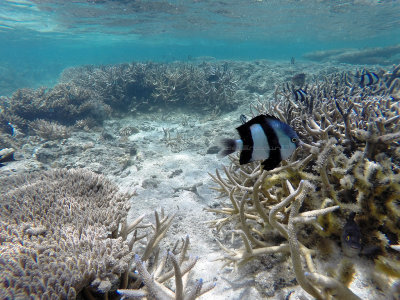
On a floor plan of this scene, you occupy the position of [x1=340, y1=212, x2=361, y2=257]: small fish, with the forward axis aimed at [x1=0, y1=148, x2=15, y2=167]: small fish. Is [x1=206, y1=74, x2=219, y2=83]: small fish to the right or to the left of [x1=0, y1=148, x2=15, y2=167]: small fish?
right

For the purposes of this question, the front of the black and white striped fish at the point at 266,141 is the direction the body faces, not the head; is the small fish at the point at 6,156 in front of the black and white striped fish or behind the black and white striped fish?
behind

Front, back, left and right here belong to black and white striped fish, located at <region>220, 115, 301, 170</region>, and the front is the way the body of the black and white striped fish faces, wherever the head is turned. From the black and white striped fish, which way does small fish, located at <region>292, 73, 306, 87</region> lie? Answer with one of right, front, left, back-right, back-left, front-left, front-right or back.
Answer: left

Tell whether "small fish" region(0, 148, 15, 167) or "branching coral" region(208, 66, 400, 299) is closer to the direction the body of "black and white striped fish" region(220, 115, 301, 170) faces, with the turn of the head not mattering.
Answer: the branching coral

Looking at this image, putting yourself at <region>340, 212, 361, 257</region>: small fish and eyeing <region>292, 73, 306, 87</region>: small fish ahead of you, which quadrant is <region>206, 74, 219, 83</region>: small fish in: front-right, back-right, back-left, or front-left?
front-left

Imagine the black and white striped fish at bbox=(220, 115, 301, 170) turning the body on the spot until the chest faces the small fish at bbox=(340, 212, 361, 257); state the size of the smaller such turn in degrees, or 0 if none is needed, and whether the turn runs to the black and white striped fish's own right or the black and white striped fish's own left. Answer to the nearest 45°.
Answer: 0° — it already faces it

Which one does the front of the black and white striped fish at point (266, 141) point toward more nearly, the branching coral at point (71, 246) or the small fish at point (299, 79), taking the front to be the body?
the small fish

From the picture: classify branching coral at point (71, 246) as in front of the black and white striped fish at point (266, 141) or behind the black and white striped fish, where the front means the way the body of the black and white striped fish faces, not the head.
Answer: behind

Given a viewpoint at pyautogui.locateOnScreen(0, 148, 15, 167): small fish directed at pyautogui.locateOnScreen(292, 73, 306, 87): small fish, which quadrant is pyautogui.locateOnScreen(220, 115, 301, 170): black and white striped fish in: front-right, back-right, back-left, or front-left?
front-right

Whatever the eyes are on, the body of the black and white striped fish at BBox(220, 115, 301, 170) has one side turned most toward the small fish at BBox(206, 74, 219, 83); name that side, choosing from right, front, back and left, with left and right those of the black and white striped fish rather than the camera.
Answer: left

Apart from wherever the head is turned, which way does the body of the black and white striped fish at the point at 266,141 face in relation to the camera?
to the viewer's right
